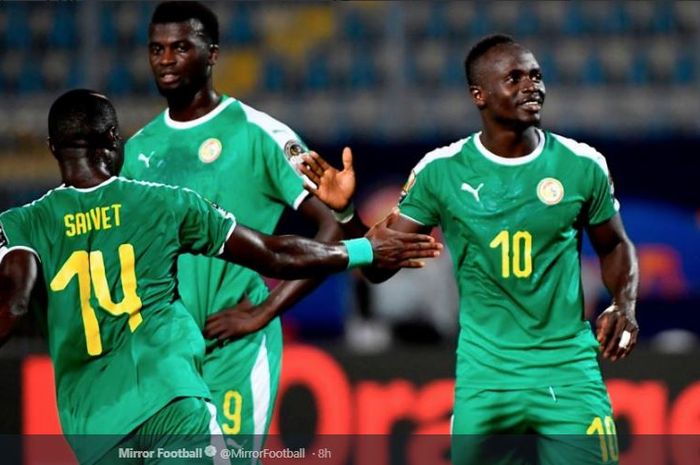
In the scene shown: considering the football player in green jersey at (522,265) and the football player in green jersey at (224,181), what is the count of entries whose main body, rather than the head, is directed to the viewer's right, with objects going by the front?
0

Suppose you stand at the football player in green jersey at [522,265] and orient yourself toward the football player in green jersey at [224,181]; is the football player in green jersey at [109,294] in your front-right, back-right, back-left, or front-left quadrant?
front-left

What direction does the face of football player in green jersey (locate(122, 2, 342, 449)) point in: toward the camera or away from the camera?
toward the camera

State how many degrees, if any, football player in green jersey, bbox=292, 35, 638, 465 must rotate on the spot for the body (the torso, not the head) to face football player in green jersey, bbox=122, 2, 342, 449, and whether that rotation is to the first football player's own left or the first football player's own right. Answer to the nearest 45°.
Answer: approximately 90° to the first football player's own right

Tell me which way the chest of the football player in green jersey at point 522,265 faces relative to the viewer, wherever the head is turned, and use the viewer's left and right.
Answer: facing the viewer

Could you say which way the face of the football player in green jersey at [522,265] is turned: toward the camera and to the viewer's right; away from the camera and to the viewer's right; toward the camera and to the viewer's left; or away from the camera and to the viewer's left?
toward the camera and to the viewer's right

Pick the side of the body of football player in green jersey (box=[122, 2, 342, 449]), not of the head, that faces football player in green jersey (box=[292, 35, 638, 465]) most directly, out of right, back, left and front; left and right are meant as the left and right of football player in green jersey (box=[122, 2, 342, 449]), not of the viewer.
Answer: left

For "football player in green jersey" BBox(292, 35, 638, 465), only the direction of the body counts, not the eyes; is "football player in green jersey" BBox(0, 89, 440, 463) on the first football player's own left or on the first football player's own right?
on the first football player's own right

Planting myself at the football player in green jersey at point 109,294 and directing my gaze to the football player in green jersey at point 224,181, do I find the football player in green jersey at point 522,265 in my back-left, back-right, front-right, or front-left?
front-right
